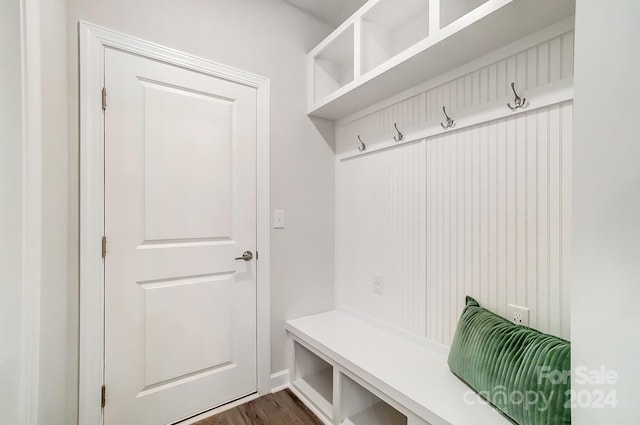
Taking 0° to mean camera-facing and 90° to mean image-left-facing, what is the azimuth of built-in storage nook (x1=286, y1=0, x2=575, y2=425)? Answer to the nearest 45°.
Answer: approximately 45°

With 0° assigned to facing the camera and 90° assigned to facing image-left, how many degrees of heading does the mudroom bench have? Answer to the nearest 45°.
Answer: approximately 45°

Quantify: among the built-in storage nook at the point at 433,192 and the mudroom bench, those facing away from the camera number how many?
0

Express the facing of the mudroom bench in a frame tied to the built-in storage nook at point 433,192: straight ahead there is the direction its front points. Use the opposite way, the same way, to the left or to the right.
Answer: the same way

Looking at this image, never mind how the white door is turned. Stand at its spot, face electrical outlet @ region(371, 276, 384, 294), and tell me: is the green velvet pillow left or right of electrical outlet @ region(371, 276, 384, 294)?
right

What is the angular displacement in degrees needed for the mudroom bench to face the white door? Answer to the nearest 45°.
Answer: approximately 45° to its right
